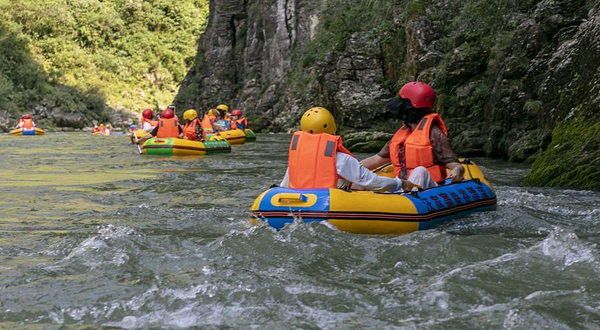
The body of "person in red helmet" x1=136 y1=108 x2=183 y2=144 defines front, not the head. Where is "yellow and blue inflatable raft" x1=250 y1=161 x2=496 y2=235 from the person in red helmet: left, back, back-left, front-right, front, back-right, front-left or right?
back

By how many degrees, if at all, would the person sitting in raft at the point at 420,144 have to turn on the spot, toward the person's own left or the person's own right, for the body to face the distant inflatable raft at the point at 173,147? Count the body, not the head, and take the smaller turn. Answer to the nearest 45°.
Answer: approximately 90° to the person's own right

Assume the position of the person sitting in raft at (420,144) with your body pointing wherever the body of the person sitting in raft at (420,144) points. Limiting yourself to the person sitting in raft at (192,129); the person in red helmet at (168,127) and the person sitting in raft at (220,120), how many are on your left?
0

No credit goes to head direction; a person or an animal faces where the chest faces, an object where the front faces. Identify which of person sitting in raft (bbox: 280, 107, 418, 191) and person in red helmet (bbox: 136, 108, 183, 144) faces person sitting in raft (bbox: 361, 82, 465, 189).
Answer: person sitting in raft (bbox: 280, 107, 418, 191)

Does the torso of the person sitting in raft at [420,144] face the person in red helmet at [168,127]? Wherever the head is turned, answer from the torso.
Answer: no

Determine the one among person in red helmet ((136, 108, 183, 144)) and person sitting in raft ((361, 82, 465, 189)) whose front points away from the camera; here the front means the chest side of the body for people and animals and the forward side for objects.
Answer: the person in red helmet

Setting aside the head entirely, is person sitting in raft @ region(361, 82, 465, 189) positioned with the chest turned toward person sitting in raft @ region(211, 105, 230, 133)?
no

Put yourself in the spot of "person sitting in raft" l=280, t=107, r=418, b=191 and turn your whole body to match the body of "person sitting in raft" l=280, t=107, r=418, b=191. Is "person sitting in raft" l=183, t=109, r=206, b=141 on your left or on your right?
on your left

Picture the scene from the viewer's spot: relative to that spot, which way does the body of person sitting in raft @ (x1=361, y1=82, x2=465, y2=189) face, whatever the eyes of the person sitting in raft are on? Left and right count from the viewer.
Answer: facing the viewer and to the left of the viewer

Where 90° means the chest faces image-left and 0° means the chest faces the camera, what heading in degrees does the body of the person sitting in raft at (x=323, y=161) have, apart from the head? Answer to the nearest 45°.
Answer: approximately 225°

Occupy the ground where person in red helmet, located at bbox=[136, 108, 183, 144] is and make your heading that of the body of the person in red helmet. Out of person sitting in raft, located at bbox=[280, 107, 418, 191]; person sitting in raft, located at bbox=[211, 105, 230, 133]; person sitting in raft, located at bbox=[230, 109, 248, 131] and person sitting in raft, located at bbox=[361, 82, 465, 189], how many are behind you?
2

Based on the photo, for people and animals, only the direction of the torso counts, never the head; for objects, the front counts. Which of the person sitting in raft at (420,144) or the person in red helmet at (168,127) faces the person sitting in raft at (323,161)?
the person sitting in raft at (420,144)

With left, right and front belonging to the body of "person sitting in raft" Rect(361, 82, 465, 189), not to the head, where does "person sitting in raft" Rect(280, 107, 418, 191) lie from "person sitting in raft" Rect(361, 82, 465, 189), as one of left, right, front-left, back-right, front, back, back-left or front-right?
front

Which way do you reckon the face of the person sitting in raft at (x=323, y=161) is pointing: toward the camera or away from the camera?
away from the camera

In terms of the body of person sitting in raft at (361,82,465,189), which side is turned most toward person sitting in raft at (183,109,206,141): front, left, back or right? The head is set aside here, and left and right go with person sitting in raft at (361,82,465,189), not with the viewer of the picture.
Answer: right
